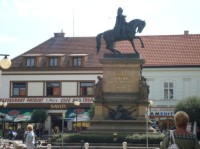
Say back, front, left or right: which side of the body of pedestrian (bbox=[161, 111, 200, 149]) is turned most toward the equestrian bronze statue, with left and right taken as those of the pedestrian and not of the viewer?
front

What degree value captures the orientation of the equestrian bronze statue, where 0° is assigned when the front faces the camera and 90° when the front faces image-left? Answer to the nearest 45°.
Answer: approximately 270°

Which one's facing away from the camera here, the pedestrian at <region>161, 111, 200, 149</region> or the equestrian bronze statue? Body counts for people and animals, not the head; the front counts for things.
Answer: the pedestrian

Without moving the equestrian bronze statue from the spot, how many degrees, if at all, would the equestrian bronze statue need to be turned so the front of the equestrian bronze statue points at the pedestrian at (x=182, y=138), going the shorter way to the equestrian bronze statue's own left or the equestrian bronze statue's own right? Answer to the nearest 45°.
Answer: approximately 90° to the equestrian bronze statue's own right

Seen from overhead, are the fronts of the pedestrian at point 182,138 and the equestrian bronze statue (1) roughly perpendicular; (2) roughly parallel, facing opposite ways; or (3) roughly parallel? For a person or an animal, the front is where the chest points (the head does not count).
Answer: roughly perpendicular

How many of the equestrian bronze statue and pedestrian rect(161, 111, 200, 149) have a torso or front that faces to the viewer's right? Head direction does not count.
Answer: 1

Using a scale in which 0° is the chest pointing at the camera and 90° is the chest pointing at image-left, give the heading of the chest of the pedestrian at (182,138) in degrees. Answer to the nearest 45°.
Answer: approximately 180°
